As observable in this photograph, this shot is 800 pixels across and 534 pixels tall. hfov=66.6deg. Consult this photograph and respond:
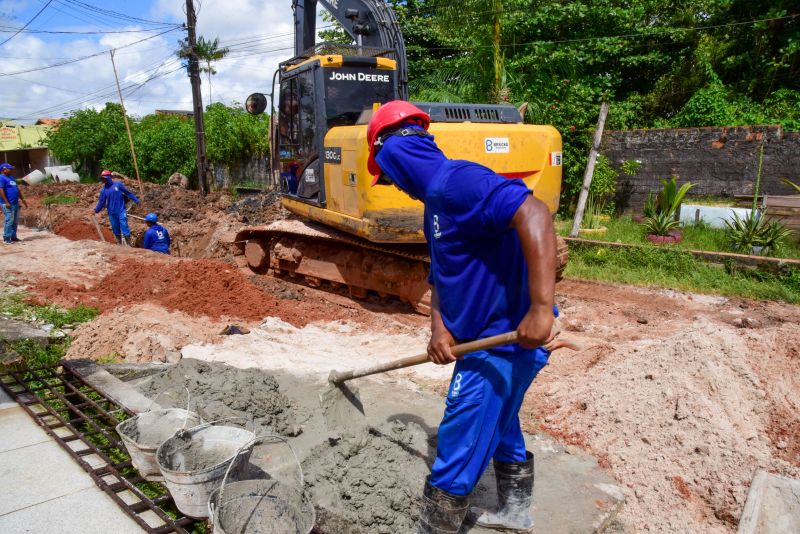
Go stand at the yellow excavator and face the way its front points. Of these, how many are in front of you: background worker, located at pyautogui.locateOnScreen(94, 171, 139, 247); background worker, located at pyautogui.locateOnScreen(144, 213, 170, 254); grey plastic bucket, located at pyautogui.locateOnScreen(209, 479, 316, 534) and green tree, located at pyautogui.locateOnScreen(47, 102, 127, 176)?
3

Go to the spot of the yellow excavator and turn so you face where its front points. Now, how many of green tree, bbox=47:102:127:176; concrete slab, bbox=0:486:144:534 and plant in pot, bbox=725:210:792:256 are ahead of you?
1

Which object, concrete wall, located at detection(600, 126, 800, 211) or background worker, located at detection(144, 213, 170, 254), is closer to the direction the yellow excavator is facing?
the background worker

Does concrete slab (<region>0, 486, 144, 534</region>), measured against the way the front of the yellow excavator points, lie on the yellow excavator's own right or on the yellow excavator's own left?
on the yellow excavator's own left

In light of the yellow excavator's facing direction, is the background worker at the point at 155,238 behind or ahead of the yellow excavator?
ahead

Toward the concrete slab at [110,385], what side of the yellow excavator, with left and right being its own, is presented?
left

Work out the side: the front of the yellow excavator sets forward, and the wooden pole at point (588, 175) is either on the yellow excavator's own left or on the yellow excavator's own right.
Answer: on the yellow excavator's own right

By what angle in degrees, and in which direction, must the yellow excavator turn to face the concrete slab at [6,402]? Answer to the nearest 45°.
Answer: approximately 90° to its left

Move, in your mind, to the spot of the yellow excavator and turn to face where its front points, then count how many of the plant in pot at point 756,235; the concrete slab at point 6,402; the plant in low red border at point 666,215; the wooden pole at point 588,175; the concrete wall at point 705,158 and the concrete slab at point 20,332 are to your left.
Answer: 2

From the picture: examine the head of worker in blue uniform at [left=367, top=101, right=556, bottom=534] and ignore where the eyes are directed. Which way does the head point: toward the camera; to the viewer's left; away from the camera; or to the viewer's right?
to the viewer's left

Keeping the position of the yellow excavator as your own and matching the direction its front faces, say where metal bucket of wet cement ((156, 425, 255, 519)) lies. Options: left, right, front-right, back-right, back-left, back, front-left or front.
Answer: back-left

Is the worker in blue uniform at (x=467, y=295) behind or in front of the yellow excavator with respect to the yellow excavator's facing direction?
behind

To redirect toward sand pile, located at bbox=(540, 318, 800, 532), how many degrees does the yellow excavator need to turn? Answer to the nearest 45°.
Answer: approximately 180°

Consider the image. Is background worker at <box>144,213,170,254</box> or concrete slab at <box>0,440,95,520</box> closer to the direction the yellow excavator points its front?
the background worker

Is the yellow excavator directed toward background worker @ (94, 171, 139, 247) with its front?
yes

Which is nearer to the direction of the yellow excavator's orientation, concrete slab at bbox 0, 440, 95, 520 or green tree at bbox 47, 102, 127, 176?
the green tree

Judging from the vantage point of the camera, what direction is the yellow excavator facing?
facing away from the viewer and to the left of the viewer
